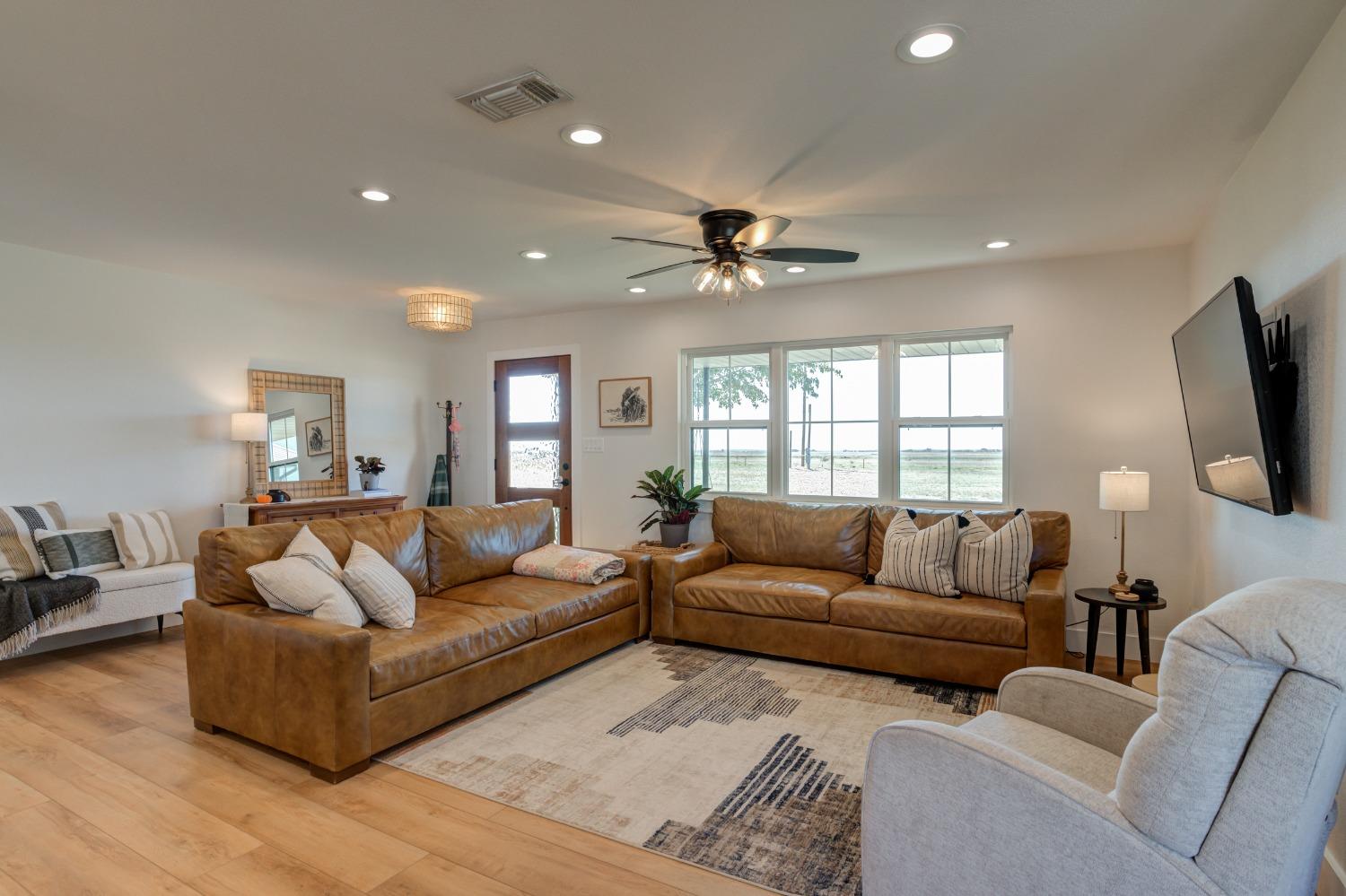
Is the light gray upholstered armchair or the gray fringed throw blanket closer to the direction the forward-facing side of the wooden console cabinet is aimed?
the light gray upholstered armchair

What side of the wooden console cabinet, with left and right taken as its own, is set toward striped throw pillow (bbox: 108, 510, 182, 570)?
right

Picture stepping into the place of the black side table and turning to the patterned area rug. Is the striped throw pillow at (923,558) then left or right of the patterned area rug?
right

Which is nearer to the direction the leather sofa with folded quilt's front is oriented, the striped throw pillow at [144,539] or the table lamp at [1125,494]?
the table lamp

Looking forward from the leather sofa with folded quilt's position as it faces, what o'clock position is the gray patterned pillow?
The gray patterned pillow is roughly at 6 o'clock from the leather sofa with folded quilt.

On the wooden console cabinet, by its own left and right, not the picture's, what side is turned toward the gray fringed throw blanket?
right

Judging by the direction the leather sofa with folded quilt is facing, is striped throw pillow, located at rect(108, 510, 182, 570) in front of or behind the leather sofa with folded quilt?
behind

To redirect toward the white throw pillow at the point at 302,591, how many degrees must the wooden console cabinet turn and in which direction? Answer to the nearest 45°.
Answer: approximately 45° to its right

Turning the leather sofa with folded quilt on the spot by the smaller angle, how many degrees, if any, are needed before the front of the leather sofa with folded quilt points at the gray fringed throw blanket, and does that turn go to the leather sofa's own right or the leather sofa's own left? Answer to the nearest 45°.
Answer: approximately 180°

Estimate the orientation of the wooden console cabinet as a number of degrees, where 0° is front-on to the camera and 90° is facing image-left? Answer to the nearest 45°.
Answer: approximately 315°

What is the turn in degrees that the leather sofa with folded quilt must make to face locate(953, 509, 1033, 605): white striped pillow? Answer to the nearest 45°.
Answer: approximately 45° to its left

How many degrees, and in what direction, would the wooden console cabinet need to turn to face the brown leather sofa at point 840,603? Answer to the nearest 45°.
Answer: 0° — it already faces it

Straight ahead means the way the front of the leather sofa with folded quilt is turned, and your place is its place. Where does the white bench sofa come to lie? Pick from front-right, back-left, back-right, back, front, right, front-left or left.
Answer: back
